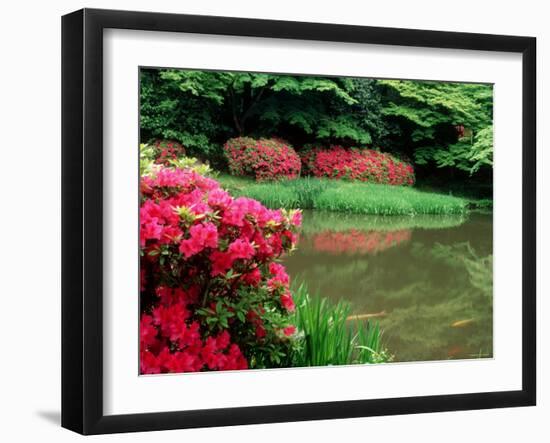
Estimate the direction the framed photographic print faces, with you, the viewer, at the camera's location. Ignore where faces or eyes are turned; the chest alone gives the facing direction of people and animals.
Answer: facing the viewer and to the right of the viewer
